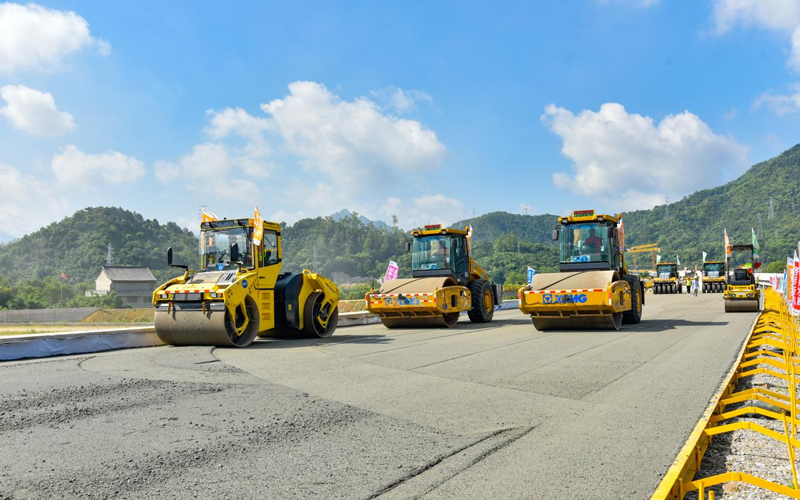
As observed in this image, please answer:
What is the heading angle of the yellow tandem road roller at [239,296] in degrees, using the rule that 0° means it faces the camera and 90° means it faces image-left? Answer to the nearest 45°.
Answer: approximately 45°

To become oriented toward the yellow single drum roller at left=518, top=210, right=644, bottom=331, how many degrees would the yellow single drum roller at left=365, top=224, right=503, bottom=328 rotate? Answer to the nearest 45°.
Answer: approximately 90° to its left

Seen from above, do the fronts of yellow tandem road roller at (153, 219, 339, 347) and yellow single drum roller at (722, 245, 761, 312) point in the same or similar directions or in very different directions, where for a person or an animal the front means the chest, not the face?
same or similar directions

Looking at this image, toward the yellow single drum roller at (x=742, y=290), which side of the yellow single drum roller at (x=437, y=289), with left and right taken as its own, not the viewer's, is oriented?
back

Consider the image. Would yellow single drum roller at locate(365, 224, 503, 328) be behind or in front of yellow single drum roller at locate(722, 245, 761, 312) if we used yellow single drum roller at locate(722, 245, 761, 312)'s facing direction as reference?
in front

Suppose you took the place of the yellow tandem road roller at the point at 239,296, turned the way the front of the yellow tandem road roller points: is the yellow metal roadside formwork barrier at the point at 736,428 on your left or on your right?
on your left

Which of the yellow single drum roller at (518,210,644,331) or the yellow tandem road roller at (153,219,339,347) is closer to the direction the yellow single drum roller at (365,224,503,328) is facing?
the yellow tandem road roller

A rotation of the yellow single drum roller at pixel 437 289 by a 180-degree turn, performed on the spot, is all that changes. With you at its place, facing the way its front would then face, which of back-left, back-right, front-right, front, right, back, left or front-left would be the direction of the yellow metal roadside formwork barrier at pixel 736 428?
back-right

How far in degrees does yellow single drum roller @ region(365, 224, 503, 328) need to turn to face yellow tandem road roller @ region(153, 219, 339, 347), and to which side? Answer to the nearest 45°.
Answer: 0° — it already faces it

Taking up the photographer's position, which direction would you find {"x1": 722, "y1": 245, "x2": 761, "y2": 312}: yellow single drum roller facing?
facing the viewer

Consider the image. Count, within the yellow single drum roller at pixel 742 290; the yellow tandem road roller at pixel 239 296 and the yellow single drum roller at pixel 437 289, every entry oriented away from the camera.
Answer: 0

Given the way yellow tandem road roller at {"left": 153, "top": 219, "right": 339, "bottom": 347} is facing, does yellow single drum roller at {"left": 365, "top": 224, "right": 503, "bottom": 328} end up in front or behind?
behind

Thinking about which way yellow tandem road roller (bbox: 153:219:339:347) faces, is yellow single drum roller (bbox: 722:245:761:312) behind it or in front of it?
behind

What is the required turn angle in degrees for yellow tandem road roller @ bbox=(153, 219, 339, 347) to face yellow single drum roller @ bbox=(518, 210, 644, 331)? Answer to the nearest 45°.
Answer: approximately 135° to its left
